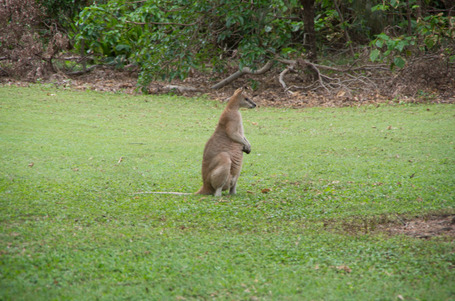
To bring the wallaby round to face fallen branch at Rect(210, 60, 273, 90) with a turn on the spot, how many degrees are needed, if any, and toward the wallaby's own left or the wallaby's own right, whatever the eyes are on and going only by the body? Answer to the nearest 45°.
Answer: approximately 90° to the wallaby's own left

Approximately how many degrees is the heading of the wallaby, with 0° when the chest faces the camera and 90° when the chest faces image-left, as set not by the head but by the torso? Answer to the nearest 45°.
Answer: approximately 270°

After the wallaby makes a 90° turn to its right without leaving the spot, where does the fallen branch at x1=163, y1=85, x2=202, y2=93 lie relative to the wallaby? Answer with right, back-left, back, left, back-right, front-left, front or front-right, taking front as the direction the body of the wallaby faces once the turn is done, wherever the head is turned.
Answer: back

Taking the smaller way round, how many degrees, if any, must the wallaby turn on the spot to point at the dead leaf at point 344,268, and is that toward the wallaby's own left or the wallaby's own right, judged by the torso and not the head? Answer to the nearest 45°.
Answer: approximately 90° to the wallaby's own right
